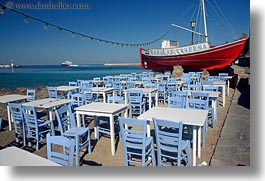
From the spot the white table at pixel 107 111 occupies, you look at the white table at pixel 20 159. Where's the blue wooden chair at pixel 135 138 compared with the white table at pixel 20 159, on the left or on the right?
left

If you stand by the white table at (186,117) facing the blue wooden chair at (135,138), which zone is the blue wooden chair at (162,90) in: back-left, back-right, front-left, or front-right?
back-right

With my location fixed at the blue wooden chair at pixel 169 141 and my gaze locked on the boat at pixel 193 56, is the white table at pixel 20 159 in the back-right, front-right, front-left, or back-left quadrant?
back-left

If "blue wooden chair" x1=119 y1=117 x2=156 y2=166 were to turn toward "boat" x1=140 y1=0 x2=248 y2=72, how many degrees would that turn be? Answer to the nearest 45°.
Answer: approximately 45° to its left

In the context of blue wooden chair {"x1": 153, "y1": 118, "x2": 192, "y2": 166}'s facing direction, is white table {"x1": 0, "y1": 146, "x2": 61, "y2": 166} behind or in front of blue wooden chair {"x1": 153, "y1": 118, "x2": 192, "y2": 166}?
behind
